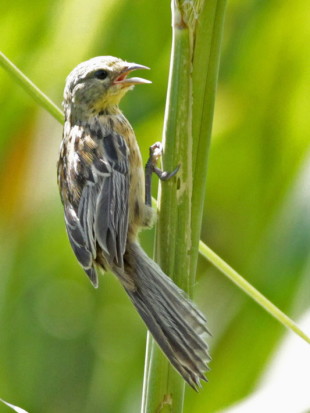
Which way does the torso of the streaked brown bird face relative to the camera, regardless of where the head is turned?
to the viewer's right
